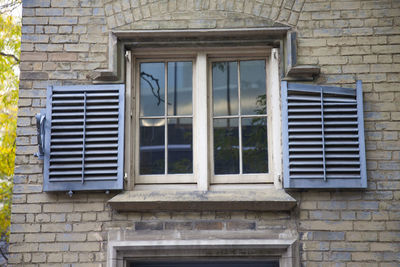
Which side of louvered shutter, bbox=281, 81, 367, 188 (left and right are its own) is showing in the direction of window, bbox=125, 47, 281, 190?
right

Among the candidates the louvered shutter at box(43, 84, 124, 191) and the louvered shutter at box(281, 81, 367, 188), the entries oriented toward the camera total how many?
2

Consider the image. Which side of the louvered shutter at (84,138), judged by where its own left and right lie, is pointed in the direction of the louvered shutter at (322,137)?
left

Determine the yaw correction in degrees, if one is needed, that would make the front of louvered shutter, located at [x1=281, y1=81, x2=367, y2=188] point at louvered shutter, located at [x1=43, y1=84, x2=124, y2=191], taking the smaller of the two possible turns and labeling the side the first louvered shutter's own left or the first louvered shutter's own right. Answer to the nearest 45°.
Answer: approximately 90° to the first louvered shutter's own right

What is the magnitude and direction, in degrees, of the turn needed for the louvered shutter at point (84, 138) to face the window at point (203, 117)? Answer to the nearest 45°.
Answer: approximately 90° to its left

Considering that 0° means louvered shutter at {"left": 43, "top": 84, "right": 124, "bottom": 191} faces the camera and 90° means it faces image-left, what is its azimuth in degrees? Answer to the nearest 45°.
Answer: approximately 0°
